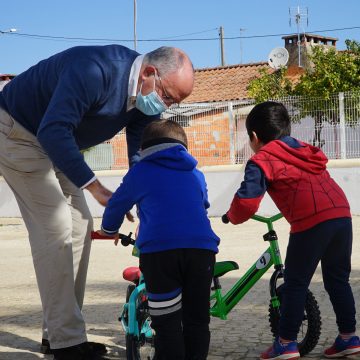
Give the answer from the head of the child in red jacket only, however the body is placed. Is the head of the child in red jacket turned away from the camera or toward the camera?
away from the camera

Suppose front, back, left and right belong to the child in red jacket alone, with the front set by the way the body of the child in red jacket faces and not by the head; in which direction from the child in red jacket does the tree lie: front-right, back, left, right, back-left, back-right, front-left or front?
front-right

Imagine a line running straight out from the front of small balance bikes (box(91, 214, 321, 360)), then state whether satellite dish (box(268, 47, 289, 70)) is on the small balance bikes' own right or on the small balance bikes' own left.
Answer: on the small balance bikes' own left

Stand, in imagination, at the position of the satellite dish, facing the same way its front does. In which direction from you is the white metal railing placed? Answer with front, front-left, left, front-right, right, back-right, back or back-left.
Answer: front-left

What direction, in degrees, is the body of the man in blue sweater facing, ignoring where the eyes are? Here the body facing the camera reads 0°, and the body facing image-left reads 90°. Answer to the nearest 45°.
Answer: approximately 270°

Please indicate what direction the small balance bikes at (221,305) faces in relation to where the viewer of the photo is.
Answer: facing the viewer and to the right of the viewer

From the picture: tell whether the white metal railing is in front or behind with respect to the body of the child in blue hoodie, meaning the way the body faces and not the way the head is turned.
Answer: in front

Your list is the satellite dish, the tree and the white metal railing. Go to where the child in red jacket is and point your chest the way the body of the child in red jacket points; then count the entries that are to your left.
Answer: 0

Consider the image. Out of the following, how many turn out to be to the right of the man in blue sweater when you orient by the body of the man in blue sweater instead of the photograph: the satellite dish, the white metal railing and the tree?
0

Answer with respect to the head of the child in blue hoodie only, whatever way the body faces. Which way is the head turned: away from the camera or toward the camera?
away from the camera

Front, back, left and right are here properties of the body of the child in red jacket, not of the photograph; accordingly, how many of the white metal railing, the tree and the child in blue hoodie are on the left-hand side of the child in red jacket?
1

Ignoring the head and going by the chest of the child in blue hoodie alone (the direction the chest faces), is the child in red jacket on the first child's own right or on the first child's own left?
on the first child's own right

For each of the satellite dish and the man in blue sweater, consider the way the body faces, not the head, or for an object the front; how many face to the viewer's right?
1

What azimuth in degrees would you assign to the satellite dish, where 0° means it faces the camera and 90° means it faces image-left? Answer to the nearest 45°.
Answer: approximately 45°

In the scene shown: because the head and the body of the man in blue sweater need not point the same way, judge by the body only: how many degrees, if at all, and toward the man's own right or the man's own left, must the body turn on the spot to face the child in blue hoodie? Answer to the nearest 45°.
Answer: approximately 45° to the man's own right

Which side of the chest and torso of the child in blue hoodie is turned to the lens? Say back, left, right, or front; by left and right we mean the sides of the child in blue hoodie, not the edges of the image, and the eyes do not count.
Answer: back
